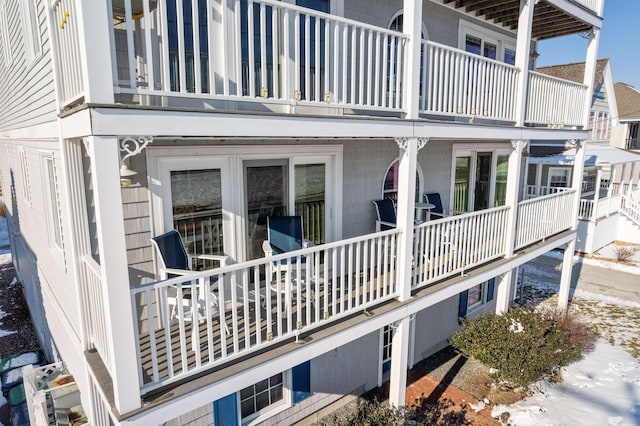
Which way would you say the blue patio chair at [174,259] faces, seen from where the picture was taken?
facing the viewer and to the right of the viewer

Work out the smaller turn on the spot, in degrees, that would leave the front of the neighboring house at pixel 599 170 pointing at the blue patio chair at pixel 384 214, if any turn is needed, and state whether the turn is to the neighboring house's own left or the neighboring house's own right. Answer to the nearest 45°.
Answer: approximately 45° to the neighboring house's own right

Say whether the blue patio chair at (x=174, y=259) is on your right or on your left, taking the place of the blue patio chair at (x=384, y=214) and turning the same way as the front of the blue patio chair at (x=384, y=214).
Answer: on your right

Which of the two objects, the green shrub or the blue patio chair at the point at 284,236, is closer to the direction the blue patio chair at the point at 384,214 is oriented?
the green shrub
